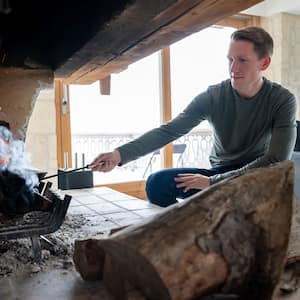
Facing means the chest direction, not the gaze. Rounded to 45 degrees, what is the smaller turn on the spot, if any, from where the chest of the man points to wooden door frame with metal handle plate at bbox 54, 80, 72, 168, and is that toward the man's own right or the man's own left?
approximately 90° to the man's own right

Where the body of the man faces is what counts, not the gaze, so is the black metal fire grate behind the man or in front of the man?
in front

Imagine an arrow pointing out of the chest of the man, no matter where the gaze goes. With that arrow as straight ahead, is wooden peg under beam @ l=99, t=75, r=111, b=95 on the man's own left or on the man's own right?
on the man's own right

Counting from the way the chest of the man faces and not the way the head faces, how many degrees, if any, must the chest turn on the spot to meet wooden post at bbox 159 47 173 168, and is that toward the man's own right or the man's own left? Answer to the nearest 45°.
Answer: approximately 135° to the man's own right

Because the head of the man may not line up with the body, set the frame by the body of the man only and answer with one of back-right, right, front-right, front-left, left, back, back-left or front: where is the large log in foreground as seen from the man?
front-left

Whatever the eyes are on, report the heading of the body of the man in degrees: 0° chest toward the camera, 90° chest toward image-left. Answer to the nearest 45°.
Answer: approximately 45°

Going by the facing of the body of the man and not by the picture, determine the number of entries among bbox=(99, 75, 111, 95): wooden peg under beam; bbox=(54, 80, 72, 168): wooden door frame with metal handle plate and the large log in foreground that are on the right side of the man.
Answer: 2

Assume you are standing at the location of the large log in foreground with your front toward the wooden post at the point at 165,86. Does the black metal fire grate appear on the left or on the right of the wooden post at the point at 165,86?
left

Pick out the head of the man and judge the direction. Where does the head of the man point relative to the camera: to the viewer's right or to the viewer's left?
to the viewer's left
